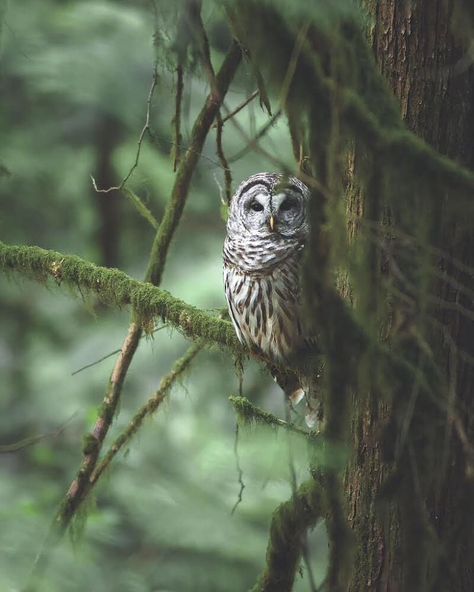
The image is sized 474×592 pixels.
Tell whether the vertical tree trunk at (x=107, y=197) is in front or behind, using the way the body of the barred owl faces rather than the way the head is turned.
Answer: behind

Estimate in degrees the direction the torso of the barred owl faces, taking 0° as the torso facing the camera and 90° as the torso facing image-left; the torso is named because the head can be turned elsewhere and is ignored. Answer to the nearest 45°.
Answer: approximately 0°

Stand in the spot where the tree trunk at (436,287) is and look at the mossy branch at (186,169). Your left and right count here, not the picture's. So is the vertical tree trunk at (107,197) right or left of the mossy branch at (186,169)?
right
